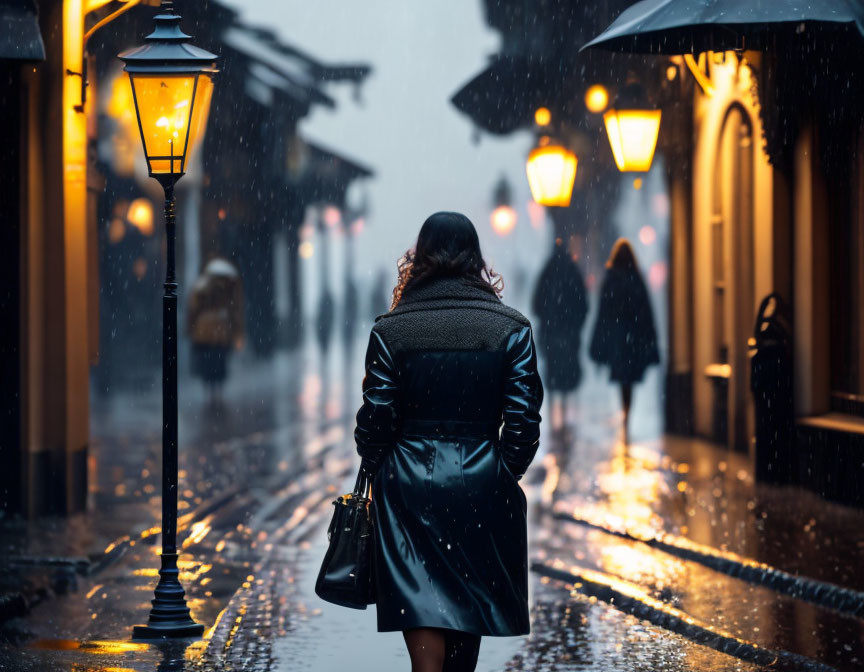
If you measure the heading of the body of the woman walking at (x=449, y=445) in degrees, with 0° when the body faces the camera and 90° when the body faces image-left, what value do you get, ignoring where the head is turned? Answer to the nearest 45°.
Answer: approximately 180°

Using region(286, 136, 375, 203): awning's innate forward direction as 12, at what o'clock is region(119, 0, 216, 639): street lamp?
The street lamp is roughly at 3 o'clock from the awning.

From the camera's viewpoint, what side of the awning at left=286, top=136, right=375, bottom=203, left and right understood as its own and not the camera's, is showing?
right

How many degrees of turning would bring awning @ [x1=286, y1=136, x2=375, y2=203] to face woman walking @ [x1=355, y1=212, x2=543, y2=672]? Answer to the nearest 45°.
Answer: approximately 90° to its right

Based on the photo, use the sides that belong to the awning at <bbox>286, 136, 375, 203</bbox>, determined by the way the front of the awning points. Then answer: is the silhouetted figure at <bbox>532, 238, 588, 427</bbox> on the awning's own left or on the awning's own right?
on the awning's own right

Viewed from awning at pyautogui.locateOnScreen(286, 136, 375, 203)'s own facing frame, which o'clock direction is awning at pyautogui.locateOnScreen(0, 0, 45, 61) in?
awning at pyautogui.locateOnScreen(0, 0, 45, 61) is roughly at 3 o'clock from awning at pyautogui.locateOnScreen(286, 136, 375, 203).

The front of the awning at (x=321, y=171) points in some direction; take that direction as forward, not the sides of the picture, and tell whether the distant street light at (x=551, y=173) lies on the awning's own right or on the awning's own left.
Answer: on the awning's own right

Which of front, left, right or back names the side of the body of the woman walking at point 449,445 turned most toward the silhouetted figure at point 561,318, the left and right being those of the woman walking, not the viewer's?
front

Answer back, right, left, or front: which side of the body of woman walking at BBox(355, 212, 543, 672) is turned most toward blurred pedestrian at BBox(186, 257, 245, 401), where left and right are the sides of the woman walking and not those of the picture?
front

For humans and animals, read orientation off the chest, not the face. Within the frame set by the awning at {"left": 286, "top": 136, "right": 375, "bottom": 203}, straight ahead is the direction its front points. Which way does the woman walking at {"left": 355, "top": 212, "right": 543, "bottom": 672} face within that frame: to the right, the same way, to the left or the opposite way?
to the left

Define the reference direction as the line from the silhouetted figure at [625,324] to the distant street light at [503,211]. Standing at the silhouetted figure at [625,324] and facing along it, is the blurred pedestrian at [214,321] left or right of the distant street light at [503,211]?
left

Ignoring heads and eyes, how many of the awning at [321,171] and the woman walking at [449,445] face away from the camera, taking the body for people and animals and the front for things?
1

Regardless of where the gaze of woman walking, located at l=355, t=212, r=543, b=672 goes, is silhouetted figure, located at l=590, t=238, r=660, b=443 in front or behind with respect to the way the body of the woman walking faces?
in front

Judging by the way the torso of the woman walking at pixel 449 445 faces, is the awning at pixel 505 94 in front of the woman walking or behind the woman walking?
in front

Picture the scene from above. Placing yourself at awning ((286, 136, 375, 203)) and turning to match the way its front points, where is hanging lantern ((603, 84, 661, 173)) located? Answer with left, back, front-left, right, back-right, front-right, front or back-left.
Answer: right

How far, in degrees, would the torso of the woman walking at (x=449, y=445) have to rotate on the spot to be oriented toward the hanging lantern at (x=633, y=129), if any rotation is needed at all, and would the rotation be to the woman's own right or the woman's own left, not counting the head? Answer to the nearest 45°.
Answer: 0° — they already face it

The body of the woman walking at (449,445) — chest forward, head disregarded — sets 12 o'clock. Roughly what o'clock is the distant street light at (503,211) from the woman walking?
The distant street light is roughly at 12 o'clock from the woman walking.

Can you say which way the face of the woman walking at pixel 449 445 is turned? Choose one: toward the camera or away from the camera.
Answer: away from the camera
